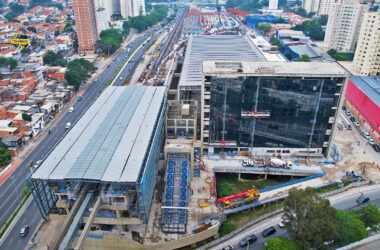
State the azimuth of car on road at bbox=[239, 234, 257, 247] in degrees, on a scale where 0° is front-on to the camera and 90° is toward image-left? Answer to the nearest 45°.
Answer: approximately 45°

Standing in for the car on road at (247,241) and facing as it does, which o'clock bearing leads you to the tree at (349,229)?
The tree is roughly at 7 o'clock from the car on road.
